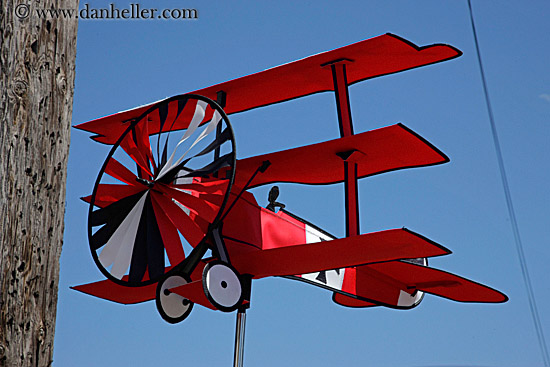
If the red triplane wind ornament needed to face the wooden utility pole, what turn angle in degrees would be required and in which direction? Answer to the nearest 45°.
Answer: approximately 45° to its right

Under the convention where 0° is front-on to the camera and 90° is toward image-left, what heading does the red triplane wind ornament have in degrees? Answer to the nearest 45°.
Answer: approximately 45°
